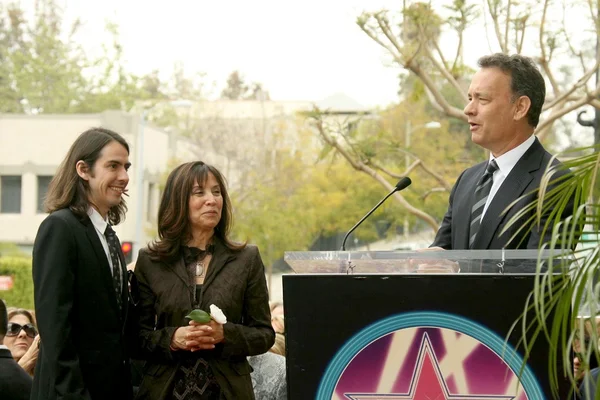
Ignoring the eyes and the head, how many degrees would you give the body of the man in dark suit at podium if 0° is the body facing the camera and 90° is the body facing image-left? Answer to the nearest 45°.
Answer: approximately 45°

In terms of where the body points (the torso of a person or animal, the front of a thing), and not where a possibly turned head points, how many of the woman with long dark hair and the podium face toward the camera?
2

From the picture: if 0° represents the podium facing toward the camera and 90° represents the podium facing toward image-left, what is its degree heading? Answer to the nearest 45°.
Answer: approximately 0°

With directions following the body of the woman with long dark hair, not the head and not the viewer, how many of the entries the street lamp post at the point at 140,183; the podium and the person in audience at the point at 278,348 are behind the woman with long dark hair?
2

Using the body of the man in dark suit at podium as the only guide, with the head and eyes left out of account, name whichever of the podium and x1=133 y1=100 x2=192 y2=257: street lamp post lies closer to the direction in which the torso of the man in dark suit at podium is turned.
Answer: the podium

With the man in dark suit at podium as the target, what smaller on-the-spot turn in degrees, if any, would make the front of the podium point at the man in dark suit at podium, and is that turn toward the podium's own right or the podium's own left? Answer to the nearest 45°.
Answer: approximately 180°

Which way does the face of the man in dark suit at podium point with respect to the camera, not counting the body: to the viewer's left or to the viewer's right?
to the viewer's left

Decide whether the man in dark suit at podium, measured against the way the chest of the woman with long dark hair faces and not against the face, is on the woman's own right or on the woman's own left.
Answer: on the woman's own left

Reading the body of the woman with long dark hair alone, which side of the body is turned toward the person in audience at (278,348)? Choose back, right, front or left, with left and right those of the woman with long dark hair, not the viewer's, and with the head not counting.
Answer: back

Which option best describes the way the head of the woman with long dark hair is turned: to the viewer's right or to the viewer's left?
to the viewer's right

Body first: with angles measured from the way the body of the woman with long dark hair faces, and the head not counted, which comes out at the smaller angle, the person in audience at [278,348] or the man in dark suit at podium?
the man in dark suit at podium

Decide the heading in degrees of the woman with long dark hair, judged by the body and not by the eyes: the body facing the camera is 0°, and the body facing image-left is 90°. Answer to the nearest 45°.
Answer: approximately 0°
